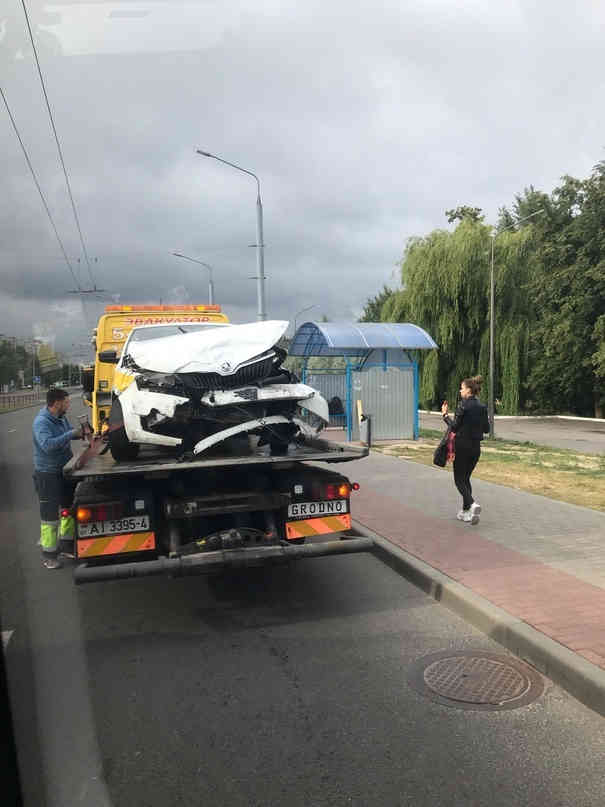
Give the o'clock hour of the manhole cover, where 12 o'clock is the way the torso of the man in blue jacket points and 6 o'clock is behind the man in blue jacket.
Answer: The manhole cover is roughly at 2 o'clock from the man in blue jacket.

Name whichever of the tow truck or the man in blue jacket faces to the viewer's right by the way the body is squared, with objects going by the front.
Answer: the man in blue jacket

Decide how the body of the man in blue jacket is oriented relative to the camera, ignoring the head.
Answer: to the viewer's right

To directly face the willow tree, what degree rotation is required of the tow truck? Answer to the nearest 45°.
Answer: approximately 45° to its right

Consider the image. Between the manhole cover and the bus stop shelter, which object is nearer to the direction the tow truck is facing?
the bus stop shelter

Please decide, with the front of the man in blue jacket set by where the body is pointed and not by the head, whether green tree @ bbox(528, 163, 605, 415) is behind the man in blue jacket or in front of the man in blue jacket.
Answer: in front

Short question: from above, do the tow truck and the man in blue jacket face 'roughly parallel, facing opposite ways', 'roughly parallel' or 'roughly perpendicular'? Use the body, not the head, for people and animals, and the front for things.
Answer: roughly perpendicular

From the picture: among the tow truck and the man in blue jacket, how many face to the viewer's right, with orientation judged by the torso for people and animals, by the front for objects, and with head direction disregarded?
1

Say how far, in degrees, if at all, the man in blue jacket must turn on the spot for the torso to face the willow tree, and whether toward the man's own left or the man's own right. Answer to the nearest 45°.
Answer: approximately 45° to the man's own left

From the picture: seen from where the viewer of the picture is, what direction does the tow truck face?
facing away from the viewer

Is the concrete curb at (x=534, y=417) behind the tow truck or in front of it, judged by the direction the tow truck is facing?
in front
